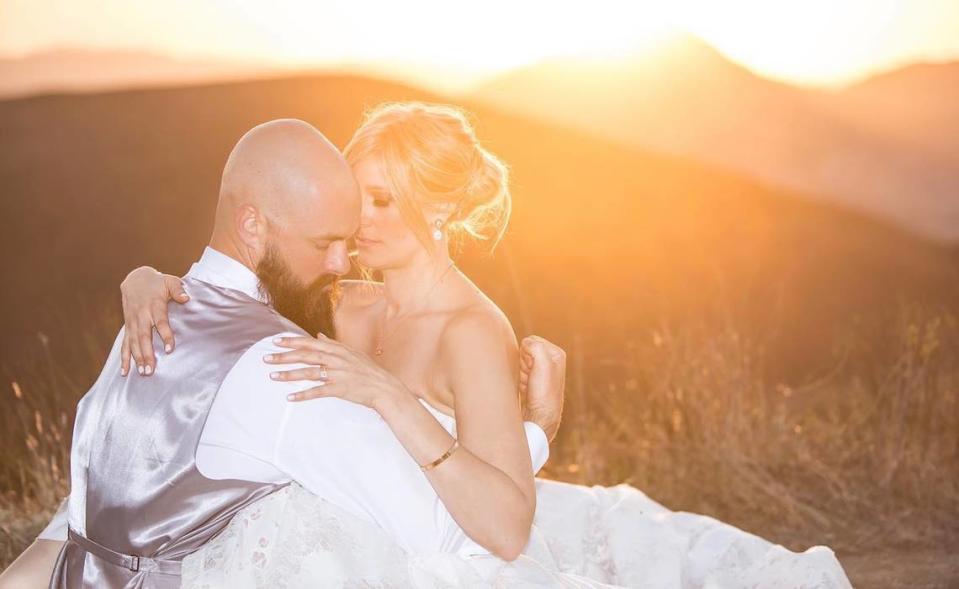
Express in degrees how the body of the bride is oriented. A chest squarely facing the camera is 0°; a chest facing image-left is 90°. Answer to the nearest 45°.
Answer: approximately 45°

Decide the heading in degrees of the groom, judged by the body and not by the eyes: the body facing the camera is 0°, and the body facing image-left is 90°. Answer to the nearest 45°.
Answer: approximately 225°
